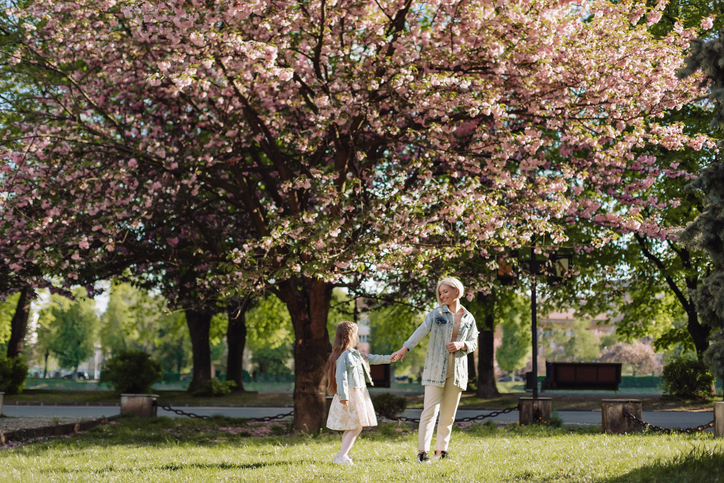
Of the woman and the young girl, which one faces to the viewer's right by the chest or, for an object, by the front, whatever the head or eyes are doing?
the young girl

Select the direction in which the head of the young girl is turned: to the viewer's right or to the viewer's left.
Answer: to the viewer's right

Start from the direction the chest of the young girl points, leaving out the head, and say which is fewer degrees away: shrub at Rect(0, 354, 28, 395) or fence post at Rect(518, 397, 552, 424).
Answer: the fence post

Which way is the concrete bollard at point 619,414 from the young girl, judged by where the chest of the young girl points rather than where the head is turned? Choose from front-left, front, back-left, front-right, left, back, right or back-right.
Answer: front-left

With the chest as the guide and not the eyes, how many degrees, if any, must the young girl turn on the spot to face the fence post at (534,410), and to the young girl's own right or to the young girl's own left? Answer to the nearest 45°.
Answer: approximately 45° to the young girl's own left

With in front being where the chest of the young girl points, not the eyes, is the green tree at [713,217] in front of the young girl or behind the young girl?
in front

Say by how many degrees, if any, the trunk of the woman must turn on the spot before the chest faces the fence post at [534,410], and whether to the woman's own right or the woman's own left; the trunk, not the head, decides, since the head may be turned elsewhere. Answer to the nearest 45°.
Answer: approximately 180°

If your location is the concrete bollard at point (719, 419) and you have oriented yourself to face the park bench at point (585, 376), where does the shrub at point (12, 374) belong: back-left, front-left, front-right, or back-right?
front-left

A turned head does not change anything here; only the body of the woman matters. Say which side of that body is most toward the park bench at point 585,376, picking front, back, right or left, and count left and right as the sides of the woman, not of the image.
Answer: back

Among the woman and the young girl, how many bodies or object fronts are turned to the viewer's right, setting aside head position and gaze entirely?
1

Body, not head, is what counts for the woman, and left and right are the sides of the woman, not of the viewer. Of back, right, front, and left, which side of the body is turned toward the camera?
front

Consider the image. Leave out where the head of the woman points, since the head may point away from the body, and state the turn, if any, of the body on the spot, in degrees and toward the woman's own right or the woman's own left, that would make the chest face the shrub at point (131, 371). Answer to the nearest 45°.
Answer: approximately 135° to the woman's own right

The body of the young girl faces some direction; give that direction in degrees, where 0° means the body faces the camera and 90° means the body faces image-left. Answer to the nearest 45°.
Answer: approximately 270°
